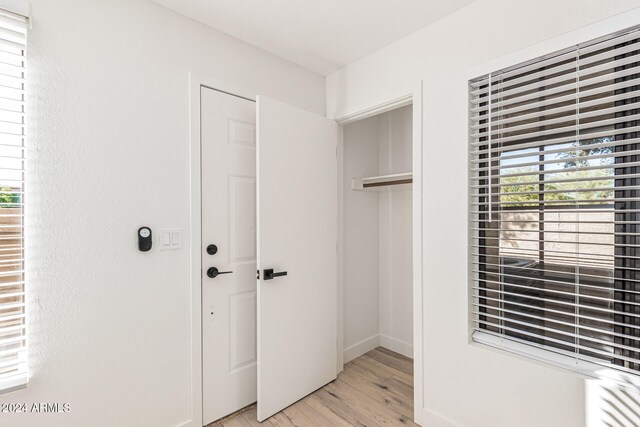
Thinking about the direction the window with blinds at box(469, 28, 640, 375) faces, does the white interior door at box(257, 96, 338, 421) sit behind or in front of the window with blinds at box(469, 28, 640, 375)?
in front

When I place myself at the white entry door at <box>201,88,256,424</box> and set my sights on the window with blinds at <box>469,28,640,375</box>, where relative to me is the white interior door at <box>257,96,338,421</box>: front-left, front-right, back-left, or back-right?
front-left

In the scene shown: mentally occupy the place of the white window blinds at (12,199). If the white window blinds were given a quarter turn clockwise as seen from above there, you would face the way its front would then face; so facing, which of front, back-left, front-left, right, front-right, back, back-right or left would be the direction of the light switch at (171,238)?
back-left

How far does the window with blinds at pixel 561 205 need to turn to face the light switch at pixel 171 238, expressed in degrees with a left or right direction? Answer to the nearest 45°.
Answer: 0° — it already faces it

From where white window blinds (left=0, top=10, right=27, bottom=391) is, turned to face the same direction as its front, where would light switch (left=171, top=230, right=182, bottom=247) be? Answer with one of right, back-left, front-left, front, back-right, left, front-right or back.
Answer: front-left

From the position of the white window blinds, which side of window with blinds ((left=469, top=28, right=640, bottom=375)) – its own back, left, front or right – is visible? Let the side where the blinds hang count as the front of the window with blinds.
front

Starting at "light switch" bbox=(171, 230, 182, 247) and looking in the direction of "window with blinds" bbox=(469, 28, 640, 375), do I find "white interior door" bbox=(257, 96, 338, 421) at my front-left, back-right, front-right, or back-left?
front-left

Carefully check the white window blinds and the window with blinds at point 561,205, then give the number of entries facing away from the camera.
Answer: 0

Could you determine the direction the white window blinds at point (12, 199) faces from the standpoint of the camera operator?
facing the viewer and to the right of the viewer

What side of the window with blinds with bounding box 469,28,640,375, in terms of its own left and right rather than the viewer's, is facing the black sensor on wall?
front

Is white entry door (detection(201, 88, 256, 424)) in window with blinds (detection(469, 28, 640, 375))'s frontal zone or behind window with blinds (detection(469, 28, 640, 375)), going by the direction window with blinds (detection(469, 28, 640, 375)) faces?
frontal zone

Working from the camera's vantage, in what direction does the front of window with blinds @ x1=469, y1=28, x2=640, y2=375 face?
facing the viewer and to the left of the viewer

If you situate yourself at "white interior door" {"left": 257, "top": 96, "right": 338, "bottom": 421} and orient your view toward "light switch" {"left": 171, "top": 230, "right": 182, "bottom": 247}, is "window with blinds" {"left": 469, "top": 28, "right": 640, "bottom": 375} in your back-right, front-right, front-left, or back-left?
back-left

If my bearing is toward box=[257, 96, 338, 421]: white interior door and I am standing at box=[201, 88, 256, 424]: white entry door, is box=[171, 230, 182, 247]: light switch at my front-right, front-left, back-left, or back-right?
back-right

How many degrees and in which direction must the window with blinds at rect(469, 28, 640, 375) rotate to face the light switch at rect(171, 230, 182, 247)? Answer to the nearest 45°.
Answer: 0° — it already faces it
